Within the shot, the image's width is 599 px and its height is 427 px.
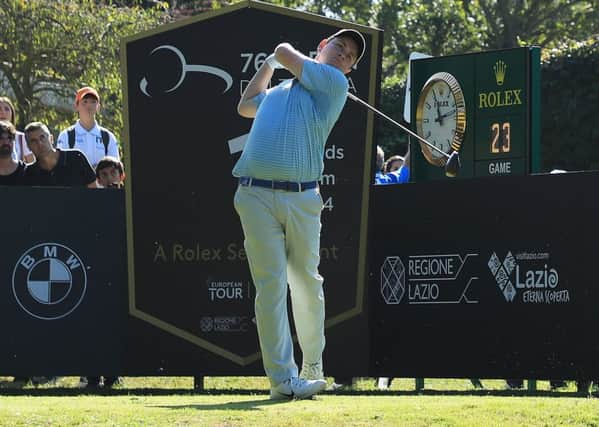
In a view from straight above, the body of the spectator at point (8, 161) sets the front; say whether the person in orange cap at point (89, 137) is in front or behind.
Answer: behind

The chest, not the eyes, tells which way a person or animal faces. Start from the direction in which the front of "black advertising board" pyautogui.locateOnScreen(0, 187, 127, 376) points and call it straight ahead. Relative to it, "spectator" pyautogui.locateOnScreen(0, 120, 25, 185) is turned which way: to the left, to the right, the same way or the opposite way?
the same way

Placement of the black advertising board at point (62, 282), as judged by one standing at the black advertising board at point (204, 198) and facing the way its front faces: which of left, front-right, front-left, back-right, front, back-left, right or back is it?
right

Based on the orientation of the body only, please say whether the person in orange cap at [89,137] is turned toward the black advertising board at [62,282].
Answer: yes

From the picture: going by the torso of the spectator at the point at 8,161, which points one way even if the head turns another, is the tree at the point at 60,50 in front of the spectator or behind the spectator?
behind

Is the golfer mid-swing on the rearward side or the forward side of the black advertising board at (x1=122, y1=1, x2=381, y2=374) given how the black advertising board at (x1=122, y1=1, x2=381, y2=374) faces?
on the forward side

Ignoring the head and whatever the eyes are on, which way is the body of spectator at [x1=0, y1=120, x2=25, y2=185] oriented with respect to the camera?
toward the camera

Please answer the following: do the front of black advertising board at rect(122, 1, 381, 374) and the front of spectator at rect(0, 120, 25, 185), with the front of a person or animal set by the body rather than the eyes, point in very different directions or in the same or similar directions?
same or similar directions

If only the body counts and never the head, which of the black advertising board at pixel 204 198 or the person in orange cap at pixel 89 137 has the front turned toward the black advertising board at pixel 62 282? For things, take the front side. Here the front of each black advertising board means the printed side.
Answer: the person in orange cap

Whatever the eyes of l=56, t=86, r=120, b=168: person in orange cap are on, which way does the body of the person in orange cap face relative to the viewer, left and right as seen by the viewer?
facing the viewer

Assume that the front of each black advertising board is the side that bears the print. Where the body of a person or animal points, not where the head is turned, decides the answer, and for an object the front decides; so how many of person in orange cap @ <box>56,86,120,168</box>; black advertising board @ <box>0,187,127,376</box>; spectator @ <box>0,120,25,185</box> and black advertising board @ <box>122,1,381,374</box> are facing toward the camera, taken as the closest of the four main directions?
4

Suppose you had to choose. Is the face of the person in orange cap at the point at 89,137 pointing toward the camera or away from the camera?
toward the camera

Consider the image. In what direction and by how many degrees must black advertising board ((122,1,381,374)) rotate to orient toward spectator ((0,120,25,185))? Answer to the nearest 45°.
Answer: approximately 135° to its right

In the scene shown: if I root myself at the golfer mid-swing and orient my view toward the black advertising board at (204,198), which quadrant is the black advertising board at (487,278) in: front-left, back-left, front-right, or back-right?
front-right

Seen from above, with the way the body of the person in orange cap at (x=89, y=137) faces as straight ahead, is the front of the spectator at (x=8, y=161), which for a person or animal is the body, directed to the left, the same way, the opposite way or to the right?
the same way
